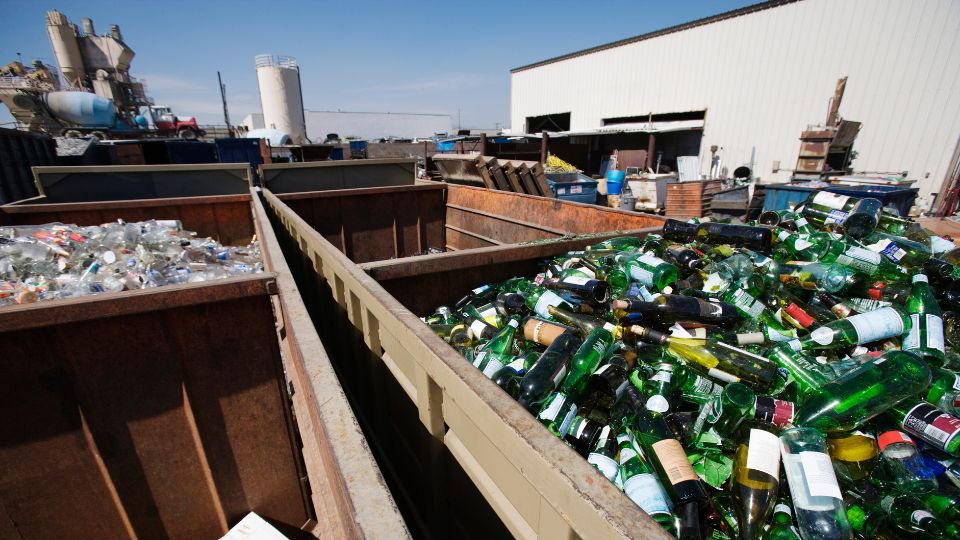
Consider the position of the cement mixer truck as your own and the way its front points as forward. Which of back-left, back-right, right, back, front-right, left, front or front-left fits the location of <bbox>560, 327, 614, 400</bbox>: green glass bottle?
right

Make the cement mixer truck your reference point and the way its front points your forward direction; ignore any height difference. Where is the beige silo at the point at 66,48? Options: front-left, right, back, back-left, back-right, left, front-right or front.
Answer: left

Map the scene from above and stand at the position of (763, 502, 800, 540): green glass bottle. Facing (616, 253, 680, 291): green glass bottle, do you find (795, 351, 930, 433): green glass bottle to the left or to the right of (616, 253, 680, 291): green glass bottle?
right

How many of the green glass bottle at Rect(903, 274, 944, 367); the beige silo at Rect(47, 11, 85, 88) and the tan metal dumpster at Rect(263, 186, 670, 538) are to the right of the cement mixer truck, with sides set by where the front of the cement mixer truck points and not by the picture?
2

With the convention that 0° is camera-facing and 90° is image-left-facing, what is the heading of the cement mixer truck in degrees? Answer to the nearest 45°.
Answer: approximately 270°

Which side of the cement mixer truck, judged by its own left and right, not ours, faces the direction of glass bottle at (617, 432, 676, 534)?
right

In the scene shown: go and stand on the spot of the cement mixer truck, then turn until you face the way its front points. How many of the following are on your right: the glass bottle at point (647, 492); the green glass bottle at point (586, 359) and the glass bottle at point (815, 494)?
3

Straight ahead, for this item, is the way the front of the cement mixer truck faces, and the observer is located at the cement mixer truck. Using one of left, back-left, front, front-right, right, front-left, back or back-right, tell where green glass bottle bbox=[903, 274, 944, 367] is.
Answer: right

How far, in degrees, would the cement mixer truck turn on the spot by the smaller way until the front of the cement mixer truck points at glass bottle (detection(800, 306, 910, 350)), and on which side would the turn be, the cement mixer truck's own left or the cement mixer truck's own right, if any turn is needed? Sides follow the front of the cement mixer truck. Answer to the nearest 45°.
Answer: approximately 90° to the cement mixer truck's own right

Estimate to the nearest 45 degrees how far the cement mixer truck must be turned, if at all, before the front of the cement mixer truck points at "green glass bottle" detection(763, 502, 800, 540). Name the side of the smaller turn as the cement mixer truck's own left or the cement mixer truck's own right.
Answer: approximately 90° to the cement mixer truck's own right

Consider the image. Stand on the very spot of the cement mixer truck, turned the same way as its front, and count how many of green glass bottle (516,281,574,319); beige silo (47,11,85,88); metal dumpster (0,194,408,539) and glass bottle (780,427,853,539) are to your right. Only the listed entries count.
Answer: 3

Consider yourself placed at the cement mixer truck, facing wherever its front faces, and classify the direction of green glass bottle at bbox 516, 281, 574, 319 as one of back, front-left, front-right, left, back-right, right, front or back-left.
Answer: right
